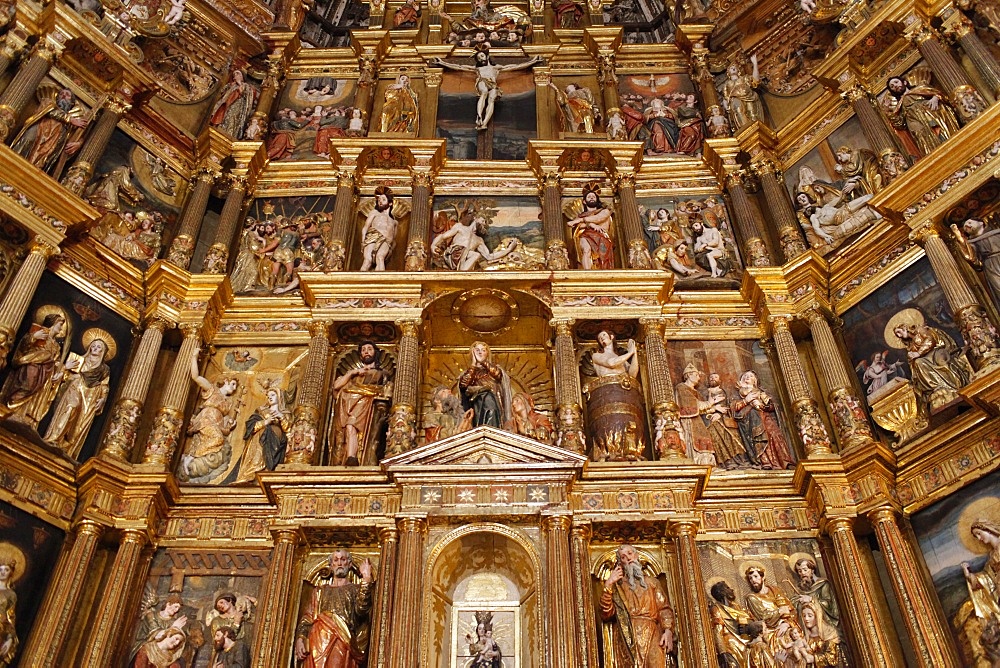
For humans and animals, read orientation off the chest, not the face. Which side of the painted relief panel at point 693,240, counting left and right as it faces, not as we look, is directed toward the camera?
front

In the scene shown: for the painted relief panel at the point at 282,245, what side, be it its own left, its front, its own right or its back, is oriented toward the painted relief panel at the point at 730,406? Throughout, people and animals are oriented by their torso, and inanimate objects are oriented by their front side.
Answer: left

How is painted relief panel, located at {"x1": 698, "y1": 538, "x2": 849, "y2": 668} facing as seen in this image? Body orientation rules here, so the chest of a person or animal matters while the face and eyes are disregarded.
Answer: toward the camera

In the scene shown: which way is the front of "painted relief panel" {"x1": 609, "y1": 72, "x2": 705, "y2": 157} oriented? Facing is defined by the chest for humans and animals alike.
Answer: toward the camera

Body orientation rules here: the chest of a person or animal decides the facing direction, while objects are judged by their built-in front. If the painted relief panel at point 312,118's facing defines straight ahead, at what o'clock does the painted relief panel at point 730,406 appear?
the painted relief panel at point 730,406 is roughly at 10 o'clock from the painted relief panel at point 312,118.

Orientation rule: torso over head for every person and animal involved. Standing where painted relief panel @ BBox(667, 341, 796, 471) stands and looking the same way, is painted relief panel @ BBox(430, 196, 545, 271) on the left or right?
on its right

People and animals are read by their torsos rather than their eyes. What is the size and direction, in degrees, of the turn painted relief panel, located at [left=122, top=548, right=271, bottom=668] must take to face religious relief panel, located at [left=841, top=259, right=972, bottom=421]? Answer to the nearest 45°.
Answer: approximately 45° to its left

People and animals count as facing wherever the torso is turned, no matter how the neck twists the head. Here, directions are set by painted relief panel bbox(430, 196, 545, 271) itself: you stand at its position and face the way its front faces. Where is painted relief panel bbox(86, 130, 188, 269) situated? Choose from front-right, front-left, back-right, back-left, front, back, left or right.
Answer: right

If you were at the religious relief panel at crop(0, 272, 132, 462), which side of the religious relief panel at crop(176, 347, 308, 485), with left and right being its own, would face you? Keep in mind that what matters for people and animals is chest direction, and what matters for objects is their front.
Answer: right

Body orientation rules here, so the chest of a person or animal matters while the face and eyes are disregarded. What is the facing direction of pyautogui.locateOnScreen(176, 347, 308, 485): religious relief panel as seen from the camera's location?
facing the viewer
